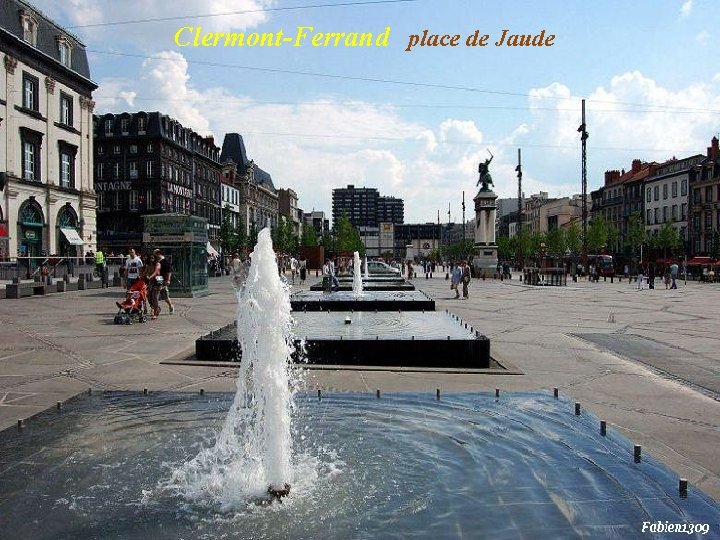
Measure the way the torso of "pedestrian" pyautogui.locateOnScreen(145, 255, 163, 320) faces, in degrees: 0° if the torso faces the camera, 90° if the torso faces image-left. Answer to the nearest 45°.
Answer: approximately 45°

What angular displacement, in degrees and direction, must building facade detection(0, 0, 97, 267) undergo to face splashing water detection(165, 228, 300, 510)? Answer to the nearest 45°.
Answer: approximately 45° to its right

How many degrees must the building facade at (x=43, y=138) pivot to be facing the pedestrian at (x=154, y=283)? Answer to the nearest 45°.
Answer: approximately 45° to its right

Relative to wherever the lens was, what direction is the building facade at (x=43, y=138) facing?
facing the viewer and to the right of the viewer

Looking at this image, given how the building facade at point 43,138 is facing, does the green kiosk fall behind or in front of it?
in front

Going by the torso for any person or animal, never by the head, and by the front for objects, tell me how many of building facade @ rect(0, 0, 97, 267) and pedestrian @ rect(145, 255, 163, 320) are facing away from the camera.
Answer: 0

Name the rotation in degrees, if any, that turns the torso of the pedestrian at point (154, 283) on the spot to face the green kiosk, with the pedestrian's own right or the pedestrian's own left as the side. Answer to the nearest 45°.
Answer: approximately 135° to the pedestrian's own right

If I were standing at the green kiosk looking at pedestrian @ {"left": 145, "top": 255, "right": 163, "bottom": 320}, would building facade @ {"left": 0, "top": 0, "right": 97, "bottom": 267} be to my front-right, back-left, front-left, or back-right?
back-right
